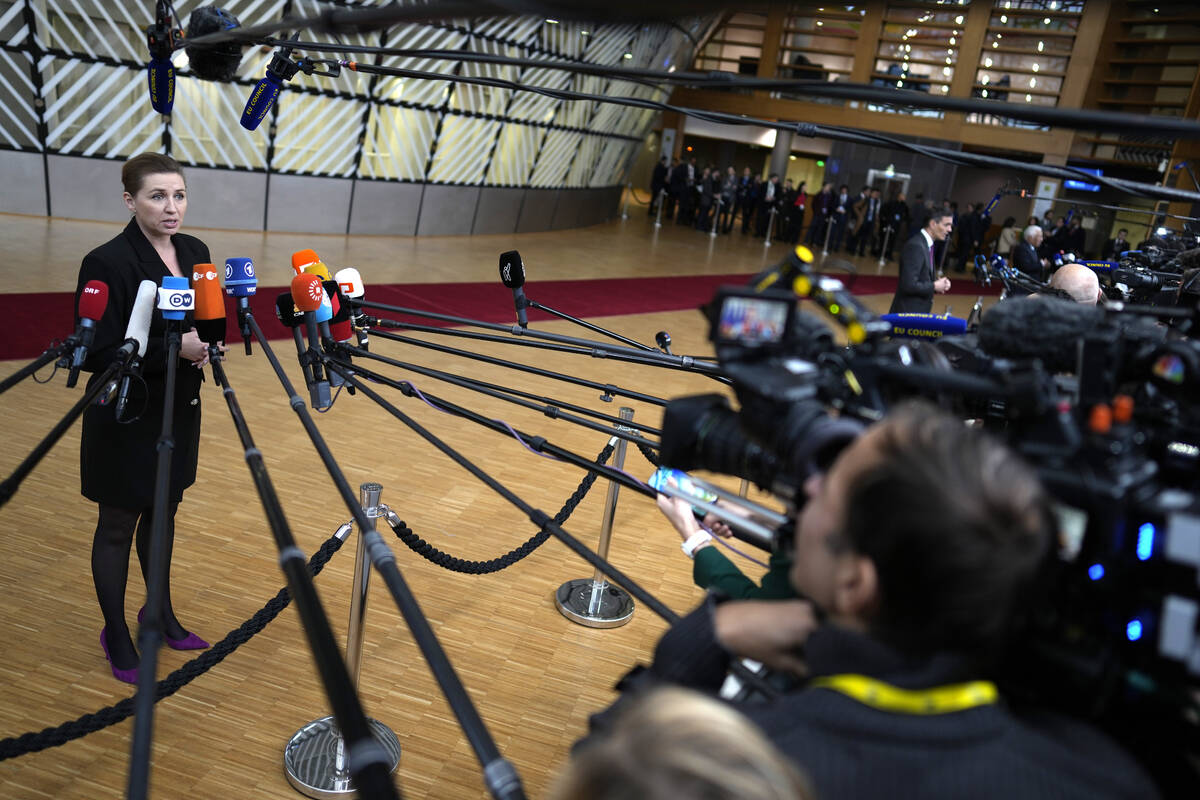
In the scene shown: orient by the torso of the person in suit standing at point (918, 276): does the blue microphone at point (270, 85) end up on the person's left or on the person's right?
on the person's right

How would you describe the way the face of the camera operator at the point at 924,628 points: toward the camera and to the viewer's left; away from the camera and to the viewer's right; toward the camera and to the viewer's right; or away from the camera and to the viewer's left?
away from the camera and to the viewer's left

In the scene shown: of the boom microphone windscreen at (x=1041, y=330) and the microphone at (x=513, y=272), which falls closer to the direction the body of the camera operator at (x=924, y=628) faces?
the microphone

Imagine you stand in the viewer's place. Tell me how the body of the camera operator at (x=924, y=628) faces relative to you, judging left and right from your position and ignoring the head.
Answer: facing away from the viewer and to the left of the viewer

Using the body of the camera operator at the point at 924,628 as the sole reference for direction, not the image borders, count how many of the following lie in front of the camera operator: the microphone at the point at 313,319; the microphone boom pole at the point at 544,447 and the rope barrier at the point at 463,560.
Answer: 3

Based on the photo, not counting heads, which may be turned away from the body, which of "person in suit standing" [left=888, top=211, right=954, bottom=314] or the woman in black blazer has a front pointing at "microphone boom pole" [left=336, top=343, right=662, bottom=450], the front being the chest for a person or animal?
the woman in black blazer

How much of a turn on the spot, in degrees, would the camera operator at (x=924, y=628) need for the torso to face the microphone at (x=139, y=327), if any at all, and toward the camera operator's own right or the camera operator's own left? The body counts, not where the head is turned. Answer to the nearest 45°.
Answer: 0° — they already face it

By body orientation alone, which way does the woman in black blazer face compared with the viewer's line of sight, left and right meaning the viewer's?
facing the viewer and to the right of the viewer

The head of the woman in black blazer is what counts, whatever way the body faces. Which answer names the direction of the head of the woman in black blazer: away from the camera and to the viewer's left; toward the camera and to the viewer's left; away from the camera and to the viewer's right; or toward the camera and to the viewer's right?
toward the camera and to the viewer's right
